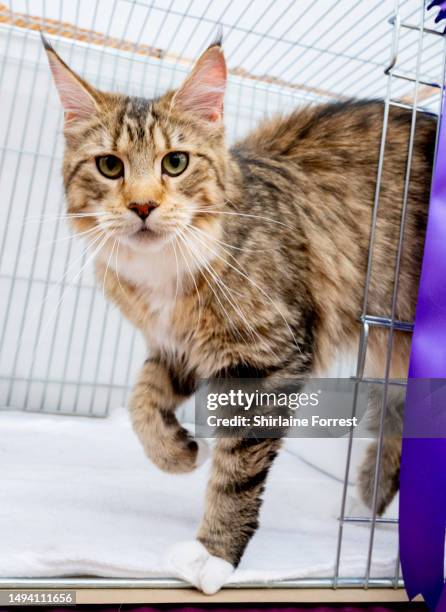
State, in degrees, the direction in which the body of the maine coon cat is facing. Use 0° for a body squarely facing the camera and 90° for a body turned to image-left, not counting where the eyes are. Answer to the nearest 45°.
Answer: approximately 45°
